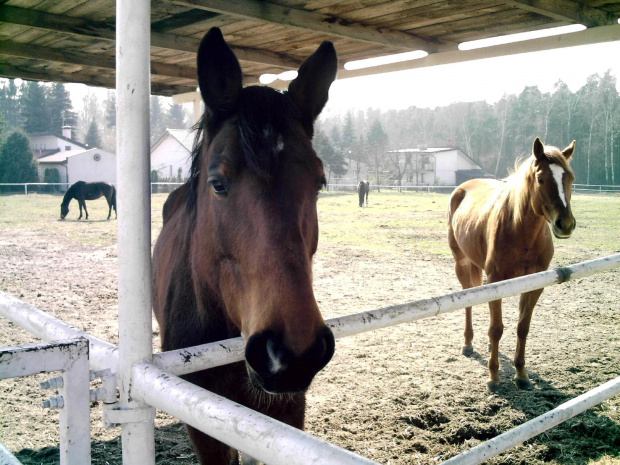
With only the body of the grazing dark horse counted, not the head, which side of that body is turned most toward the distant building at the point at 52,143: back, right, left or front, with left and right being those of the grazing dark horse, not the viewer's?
right

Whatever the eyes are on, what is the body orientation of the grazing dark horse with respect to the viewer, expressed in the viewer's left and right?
facing to the left of the viewer

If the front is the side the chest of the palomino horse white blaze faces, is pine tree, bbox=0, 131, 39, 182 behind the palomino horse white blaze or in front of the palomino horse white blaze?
behind

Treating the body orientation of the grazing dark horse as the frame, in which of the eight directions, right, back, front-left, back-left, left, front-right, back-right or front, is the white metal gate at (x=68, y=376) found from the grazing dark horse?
left

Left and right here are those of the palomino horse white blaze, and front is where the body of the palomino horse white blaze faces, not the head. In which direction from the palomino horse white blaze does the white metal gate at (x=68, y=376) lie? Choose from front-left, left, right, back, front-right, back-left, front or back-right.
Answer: front-right

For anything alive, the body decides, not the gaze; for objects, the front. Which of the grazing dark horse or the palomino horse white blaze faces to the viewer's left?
the grazing dark horse

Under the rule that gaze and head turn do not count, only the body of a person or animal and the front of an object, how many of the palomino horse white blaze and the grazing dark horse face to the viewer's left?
1

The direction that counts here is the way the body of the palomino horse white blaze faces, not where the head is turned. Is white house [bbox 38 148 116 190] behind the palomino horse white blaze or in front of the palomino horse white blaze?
behind

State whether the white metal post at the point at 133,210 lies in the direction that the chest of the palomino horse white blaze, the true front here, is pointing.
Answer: no

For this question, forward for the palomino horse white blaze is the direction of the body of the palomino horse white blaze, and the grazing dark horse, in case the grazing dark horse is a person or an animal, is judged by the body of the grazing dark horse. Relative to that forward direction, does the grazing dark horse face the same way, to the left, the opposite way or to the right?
to the right

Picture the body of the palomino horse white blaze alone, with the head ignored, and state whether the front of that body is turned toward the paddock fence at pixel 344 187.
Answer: no

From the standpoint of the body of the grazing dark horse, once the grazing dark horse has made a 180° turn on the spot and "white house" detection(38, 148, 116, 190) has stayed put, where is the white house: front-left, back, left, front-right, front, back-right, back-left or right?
left

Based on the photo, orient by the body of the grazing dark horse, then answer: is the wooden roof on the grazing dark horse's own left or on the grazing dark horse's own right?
on the grazing dark horse's own left

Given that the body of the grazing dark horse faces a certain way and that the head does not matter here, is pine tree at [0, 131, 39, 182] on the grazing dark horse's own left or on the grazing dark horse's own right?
on the grazing dark horse's own right

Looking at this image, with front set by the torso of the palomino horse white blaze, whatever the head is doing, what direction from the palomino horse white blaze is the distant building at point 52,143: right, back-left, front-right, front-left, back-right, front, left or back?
back

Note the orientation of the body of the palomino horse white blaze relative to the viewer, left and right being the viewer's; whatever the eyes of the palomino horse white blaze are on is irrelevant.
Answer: facing the viewer and to the right of the viewer
